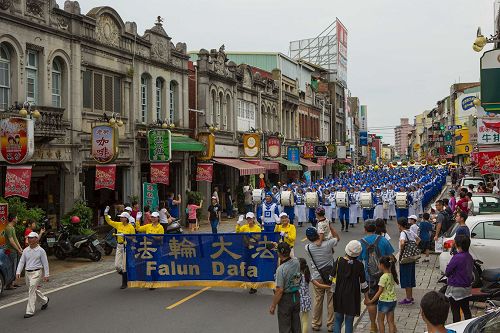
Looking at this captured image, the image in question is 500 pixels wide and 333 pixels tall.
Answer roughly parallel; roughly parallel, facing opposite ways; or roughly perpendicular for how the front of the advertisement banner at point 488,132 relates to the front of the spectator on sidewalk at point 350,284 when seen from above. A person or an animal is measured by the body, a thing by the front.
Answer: roughly parallel, facing opposite ways

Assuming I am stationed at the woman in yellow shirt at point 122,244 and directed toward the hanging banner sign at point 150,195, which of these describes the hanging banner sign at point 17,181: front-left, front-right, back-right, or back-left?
front-left

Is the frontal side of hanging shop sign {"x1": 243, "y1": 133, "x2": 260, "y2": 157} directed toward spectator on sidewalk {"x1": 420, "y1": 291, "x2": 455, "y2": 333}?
yes

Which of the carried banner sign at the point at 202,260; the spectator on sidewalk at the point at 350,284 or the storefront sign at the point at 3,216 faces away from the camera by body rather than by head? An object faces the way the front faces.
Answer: the spectator on sidewalk

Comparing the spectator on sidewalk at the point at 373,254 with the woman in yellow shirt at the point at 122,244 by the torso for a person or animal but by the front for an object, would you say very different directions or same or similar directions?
very different directions

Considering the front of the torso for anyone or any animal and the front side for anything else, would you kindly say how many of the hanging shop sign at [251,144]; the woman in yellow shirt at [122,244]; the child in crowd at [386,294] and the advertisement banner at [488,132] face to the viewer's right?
0

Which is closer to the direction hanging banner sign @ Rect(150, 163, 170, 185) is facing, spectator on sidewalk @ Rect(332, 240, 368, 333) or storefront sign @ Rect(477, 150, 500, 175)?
the spectator on sidewalk

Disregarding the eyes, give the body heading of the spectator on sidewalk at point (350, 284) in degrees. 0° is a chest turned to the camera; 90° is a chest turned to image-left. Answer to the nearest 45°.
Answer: approximately 180°

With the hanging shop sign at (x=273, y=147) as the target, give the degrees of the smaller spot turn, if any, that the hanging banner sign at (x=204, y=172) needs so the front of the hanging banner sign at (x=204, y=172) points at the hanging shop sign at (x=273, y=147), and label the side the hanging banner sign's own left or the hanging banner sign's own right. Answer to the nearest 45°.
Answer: approximately 135° to the hanging banner sign's own left

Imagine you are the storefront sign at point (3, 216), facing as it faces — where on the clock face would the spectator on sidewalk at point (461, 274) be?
The spectator on sidewalk is roughly at 11 o'clock from the storefront sign.

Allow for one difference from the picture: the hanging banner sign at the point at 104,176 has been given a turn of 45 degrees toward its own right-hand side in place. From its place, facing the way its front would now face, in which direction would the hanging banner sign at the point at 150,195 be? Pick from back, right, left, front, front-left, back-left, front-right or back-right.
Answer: back

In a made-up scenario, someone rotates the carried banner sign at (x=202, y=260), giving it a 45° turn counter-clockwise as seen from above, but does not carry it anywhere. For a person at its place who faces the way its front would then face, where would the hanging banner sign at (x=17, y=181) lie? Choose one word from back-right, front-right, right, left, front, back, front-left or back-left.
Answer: back

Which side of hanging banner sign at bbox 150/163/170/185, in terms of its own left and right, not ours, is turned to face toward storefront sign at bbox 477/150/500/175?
left

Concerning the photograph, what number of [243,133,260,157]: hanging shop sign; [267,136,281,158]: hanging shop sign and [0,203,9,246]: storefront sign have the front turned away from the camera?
0

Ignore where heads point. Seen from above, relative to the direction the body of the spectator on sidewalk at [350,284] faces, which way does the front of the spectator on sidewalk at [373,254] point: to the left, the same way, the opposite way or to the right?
the same way

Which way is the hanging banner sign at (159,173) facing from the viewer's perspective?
toward the camera

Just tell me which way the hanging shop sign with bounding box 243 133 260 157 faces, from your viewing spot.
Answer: facing the viewer

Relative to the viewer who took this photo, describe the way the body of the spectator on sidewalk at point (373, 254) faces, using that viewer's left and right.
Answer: facing away from the viewer
